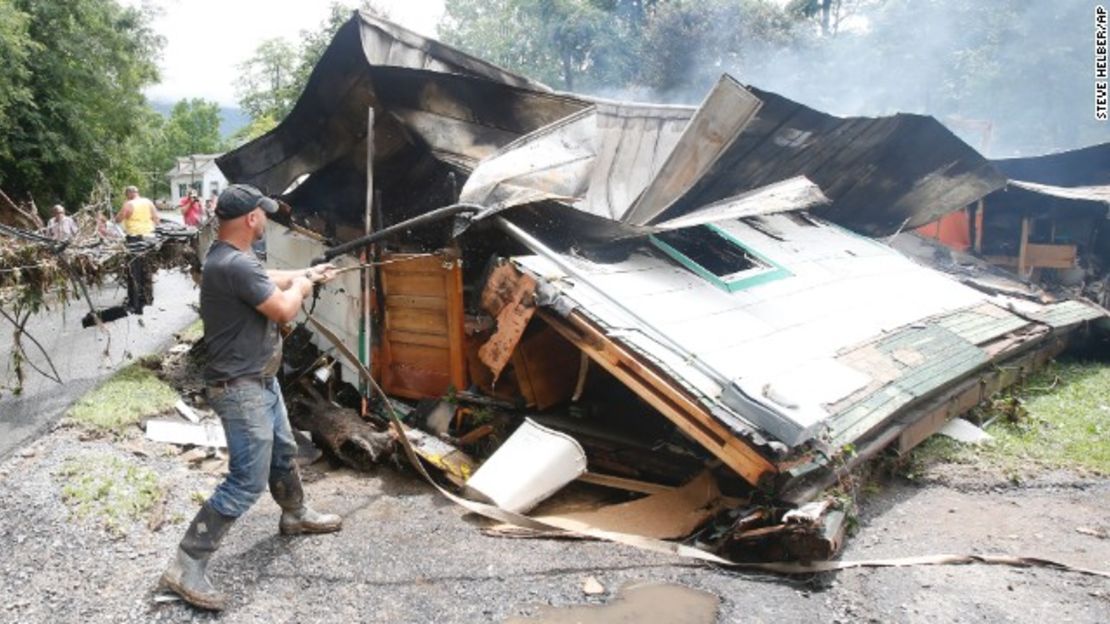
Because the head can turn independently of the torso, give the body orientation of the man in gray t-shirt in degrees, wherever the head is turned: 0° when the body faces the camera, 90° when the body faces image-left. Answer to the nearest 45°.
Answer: approximately 270°

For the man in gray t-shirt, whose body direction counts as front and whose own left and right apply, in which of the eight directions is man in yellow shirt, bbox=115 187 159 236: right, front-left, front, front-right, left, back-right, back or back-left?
left

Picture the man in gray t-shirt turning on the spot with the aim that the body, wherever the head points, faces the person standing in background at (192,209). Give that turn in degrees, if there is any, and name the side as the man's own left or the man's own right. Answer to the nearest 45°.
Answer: approximately 90° to the man's own left

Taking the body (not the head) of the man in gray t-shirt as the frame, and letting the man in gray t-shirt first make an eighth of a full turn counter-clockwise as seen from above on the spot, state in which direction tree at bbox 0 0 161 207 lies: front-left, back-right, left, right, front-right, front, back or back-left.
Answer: front-left

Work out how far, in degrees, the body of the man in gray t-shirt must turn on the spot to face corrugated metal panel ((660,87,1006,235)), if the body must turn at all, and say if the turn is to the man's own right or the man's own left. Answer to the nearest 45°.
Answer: approximately 45° to the man's own left

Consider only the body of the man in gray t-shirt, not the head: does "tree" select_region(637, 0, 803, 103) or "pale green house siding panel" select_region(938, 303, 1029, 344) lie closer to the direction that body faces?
the pale green house siding panel

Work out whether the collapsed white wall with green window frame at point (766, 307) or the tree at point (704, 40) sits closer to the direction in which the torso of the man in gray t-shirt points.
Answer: the collapsed white wall with green window frame

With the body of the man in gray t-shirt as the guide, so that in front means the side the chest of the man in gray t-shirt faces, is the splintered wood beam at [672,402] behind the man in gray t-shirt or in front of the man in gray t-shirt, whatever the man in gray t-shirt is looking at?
in front
